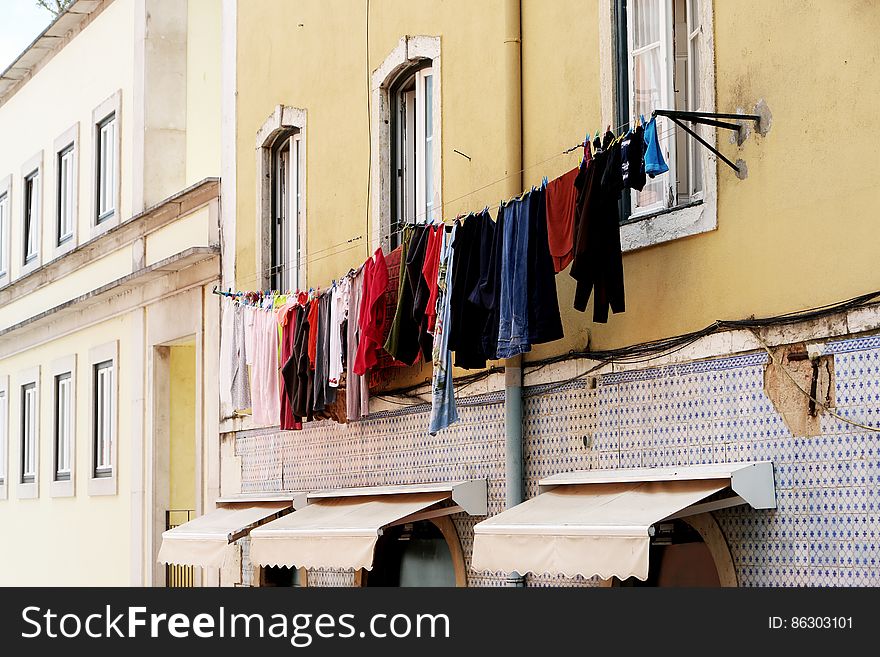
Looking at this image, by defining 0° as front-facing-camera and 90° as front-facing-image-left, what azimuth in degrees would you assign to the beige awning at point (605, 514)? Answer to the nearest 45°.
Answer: approximately 45°

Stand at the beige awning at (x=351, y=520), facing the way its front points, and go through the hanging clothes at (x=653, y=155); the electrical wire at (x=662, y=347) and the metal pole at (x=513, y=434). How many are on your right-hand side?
0

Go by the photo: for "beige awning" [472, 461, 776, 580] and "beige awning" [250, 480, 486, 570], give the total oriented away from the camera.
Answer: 0

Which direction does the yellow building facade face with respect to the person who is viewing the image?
facing the viewer and to the left of the viewer

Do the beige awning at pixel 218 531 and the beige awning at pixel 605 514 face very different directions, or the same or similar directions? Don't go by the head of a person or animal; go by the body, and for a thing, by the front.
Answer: same or similar directions

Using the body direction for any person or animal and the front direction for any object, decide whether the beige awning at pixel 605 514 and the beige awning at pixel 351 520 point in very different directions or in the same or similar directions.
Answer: same or similar directions

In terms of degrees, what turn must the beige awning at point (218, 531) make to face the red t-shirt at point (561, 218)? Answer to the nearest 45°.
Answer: approximately 90° to its left

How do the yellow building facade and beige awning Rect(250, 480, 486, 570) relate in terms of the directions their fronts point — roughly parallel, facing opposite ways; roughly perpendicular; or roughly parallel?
roughly parallel

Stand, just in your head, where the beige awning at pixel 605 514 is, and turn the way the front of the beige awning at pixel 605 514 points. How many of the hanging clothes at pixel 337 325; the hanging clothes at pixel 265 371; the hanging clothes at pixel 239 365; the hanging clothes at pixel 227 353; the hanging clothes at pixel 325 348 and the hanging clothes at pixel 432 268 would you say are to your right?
6

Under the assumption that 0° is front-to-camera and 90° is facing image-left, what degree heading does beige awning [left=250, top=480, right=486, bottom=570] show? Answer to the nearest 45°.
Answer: approximately 45°

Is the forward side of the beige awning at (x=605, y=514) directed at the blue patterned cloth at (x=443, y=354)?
no

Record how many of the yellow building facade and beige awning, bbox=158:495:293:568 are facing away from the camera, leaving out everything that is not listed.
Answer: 0
